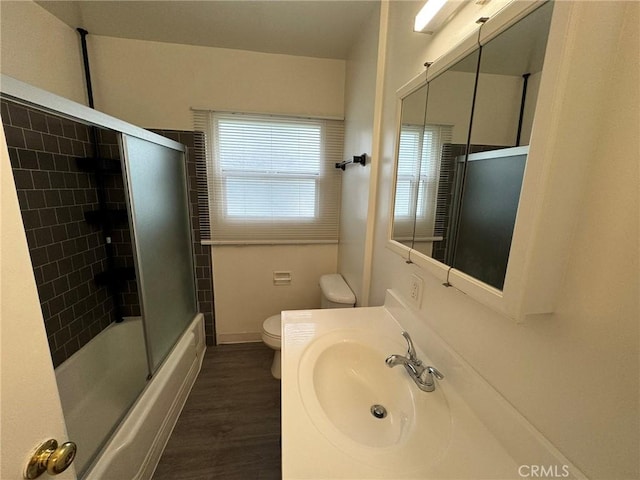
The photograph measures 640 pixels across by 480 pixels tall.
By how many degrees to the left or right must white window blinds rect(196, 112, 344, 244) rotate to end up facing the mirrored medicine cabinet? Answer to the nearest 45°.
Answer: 0° — it already faces it

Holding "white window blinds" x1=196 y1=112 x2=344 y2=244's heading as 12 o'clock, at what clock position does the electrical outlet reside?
The electrical outlet is roughly at 11 o'clock from the white window blinds.

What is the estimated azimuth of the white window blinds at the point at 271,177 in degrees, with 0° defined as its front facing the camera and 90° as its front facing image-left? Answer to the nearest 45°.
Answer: approximately 0°

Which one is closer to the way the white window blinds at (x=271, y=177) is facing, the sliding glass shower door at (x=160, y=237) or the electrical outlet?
the electrical outlet

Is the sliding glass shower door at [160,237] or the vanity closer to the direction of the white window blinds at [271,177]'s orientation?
the vanity
